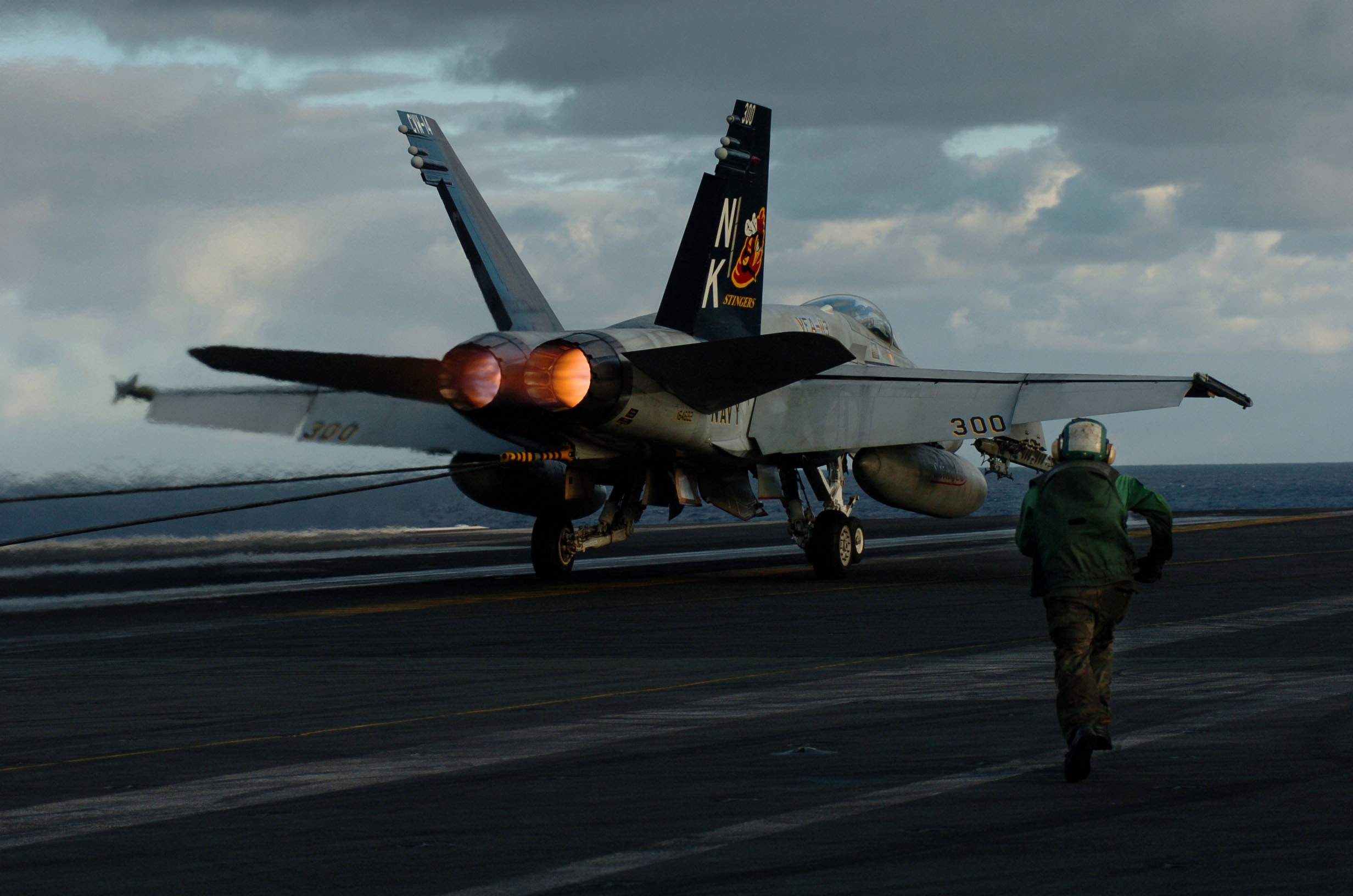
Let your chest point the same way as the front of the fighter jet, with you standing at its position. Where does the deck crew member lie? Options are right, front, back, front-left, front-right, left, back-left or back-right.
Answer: back-right

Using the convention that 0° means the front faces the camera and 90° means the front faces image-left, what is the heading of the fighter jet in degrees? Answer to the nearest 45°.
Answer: approximately 225°

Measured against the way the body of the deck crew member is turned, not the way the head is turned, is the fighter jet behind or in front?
in front

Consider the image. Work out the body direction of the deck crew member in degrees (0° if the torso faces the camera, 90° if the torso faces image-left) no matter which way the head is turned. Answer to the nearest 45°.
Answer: approximately 180°

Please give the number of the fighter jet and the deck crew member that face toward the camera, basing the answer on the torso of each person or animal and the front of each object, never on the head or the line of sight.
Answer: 0
